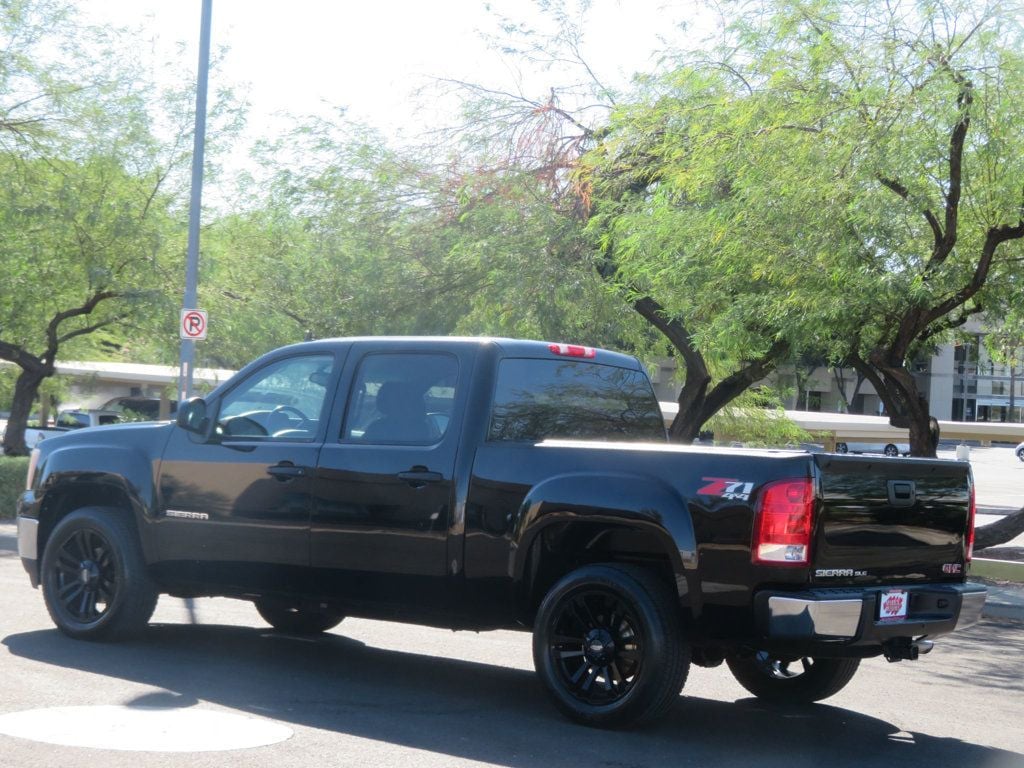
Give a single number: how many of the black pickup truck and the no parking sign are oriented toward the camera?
1

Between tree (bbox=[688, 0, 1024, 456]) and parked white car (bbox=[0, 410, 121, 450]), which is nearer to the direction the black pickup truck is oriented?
the parked white car

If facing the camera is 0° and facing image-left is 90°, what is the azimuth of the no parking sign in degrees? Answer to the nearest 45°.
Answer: approximately 0°

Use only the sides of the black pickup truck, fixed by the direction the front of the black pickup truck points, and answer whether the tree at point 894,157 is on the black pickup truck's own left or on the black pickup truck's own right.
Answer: on the black pickup truck's own right

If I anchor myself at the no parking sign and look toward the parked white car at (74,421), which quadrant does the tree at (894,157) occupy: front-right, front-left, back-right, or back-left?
back-right

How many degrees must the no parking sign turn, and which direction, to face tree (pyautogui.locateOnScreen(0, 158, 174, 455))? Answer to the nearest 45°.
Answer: approximately 135° to its right

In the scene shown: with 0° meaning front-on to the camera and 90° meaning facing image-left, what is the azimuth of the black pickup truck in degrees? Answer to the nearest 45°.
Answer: approximately 135°

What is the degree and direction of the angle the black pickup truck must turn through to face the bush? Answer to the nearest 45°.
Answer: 0° — it already faces it
